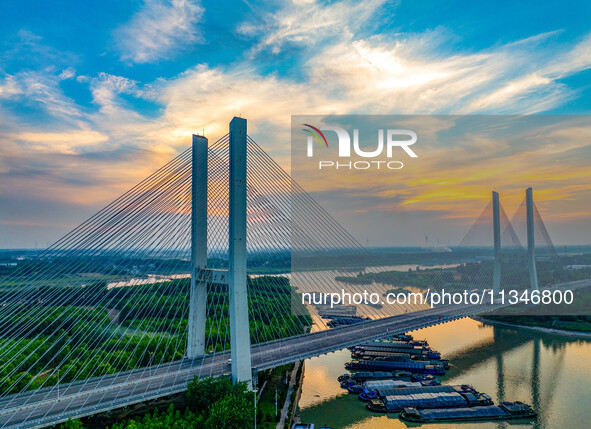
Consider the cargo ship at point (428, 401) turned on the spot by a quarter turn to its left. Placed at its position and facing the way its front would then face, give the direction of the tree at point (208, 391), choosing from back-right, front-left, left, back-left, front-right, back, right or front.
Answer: front-right

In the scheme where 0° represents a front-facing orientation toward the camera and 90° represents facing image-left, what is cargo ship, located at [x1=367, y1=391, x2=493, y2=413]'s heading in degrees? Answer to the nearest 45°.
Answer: approximately 90°

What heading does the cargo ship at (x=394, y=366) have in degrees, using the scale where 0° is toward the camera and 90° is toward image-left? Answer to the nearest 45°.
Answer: approximately 90°

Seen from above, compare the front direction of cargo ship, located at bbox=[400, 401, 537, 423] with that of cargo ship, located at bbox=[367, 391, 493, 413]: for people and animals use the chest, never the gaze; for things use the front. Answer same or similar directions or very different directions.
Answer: same or similar directions

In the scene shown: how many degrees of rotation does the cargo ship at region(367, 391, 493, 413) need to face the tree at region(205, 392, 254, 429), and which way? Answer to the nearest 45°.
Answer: approximately 45° to its left

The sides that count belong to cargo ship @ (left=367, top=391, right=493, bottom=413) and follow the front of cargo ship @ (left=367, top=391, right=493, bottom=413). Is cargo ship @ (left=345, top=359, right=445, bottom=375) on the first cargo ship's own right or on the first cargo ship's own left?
on the first cargo ship's own right

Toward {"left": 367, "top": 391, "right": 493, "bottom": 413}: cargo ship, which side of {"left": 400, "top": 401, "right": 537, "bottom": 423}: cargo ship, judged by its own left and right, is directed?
front

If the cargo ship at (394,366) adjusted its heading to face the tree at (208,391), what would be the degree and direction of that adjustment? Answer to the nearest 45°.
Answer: approximately 45° to its left

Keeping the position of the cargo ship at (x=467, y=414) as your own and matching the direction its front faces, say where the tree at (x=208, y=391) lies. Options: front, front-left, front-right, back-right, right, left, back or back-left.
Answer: front-left

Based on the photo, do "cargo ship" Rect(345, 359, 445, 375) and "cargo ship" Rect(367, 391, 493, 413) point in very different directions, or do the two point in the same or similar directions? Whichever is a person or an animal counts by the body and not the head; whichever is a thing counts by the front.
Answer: same or similar directions

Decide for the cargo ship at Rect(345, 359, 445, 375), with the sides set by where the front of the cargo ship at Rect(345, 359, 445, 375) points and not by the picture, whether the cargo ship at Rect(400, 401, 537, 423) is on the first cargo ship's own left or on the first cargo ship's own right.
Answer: on the first cargo ship's own left

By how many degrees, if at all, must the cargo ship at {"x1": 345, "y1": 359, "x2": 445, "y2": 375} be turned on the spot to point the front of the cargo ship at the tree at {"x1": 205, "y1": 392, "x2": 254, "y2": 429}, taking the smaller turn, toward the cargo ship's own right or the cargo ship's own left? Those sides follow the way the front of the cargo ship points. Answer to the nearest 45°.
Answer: approximately 45° to the cargo ship's own left

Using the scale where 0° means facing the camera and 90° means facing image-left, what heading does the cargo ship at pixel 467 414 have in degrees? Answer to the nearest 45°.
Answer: approximately 90°

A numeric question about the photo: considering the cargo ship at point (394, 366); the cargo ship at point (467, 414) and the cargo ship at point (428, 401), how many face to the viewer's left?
3
